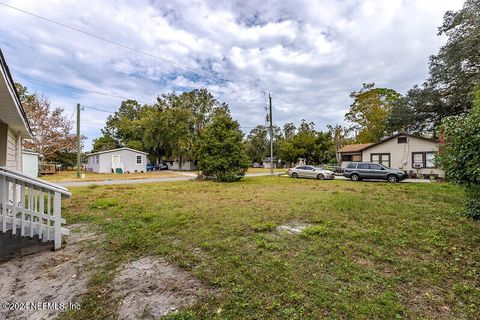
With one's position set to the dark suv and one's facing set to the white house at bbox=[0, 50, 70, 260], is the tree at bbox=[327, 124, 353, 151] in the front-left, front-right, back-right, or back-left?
back-right

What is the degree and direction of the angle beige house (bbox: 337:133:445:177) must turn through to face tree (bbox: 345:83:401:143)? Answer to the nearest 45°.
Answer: approximately 135° to its right

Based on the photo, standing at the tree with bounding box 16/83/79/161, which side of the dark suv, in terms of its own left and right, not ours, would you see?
back

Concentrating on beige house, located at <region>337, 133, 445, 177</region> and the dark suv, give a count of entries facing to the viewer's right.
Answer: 1

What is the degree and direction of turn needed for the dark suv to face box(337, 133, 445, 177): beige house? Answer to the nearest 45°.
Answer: approximately 45° to its left

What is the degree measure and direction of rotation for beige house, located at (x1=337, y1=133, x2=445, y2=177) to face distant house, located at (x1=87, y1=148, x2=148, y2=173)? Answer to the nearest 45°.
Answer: approximately 45° to its right

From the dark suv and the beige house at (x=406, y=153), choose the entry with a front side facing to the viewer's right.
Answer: the dark suv

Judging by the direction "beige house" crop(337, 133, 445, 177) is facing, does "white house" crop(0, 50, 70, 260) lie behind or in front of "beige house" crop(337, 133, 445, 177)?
in front

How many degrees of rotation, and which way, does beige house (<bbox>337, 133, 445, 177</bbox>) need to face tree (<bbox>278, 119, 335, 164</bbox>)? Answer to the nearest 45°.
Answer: approximately 90° to its right

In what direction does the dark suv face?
to the viewer's right
